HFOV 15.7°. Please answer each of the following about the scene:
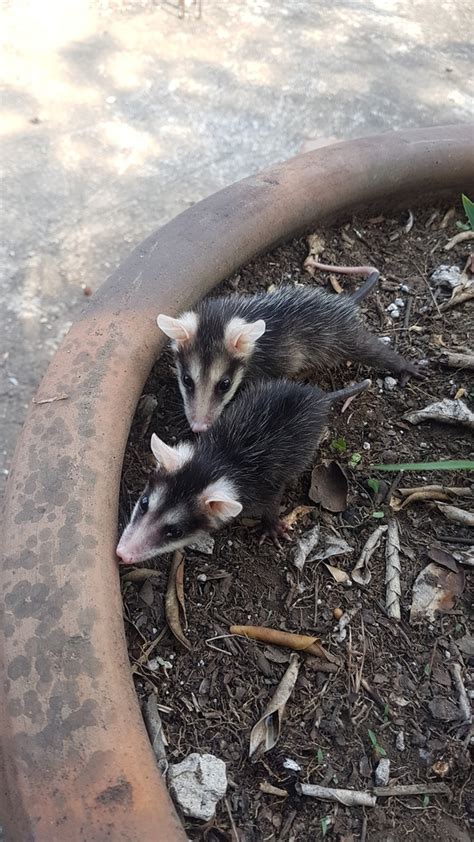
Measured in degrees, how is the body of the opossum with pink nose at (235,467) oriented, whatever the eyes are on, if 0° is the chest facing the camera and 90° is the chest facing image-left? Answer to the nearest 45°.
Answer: approximately 45°

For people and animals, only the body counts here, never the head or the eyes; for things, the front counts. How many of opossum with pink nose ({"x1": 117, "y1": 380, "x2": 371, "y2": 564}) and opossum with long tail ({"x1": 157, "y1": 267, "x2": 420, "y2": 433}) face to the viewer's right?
0

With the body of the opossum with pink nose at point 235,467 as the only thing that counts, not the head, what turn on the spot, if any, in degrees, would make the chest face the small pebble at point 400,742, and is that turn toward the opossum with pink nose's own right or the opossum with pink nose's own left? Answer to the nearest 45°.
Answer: approximately 45° to the opossum with pink nose's own left

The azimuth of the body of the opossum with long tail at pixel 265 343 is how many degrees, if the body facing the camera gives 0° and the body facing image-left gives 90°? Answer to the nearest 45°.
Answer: approximately 45°

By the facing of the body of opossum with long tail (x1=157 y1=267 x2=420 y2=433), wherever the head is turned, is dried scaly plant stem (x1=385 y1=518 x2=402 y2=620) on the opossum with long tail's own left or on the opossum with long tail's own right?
on the opossum with long tail's own left

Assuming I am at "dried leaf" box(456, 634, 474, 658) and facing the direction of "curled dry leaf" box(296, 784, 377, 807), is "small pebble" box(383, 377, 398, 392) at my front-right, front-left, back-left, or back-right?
back-right

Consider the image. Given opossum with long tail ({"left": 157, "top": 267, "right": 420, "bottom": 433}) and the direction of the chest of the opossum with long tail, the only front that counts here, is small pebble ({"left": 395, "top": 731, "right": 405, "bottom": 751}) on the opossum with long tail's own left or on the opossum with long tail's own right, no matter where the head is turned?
on the opossum with long tail's own left
